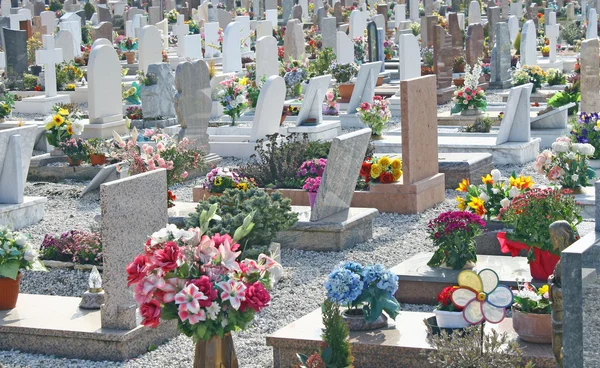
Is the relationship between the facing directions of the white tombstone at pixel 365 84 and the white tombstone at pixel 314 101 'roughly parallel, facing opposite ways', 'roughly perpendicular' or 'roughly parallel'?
roughly parallel

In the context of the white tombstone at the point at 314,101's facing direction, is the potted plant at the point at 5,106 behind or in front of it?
in front

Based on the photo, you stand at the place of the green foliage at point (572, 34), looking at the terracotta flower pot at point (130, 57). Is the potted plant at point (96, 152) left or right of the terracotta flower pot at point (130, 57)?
left

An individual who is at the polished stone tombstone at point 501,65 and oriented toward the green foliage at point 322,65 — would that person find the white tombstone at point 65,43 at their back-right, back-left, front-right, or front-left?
front-right
